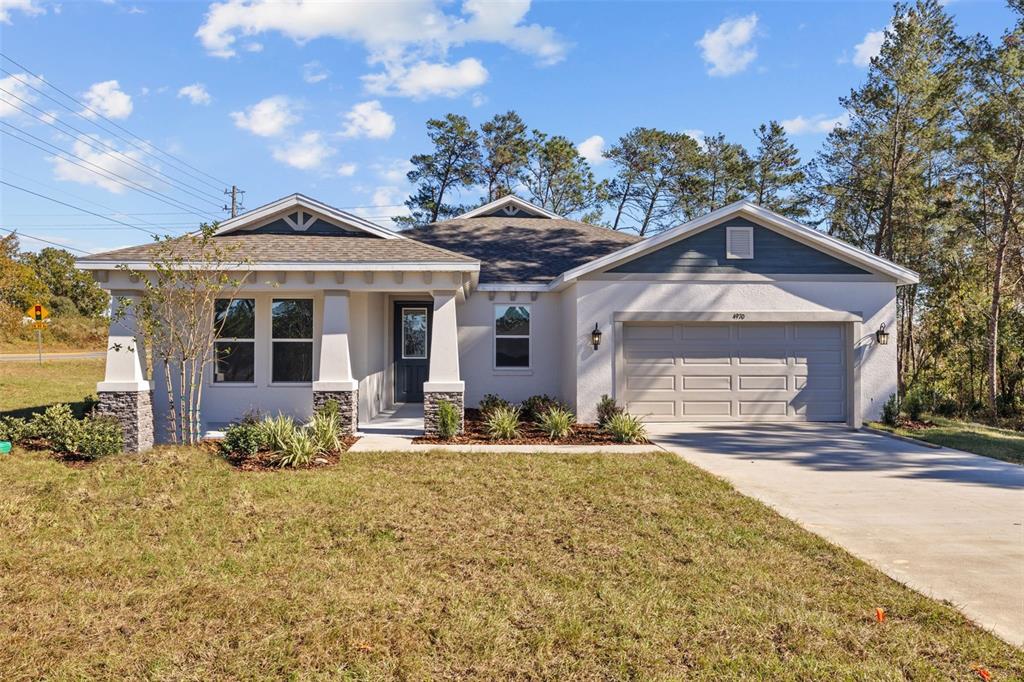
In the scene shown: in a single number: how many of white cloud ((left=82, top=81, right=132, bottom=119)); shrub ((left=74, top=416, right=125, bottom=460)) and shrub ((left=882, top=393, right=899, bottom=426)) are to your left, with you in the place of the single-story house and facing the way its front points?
1

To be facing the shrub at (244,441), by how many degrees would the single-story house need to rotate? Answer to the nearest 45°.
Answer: approximately 45° to its right

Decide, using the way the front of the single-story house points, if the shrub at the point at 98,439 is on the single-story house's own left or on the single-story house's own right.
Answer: on the single-story house's own right

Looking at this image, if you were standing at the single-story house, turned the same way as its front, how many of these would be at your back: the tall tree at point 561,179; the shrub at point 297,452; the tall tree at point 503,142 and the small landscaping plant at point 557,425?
2

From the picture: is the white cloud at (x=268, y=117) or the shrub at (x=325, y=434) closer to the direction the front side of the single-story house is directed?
the shrub

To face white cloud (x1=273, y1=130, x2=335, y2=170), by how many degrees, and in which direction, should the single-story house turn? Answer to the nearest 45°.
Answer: approximately 135° to its right

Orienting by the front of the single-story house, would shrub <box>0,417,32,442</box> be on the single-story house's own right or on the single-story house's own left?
on the single-story house's own right

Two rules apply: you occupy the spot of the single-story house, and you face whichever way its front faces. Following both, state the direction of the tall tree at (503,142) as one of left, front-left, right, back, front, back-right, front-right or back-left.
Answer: back

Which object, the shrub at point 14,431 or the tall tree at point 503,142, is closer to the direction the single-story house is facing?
the shrub

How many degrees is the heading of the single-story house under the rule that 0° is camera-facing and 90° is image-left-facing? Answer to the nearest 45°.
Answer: approximately 0°

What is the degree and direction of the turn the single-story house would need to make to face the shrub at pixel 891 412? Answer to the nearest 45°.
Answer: approximately 90° to its left
